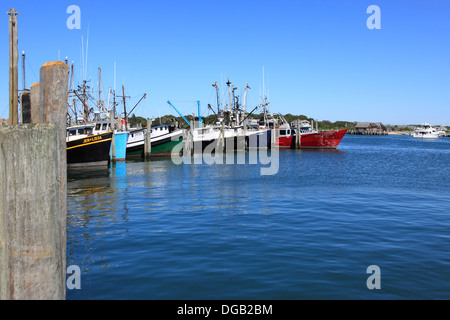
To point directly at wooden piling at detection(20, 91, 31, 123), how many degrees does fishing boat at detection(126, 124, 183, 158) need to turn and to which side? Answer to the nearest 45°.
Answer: approximately 90° to its right

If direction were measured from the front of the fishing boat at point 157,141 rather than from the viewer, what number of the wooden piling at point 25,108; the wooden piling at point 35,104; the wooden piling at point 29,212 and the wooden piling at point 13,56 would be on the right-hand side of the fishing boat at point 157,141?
4

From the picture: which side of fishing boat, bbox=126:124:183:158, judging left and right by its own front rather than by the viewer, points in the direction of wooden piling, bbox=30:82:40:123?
right

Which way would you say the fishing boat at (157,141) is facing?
to the viewer's right

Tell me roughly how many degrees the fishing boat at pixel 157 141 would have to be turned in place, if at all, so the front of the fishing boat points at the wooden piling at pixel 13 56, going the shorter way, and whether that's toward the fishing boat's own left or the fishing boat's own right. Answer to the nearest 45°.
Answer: approximately 90° to the fishing boat's own right
